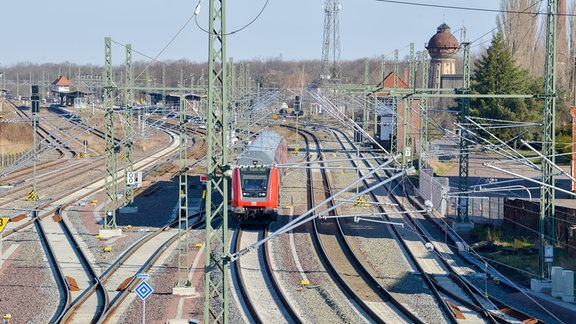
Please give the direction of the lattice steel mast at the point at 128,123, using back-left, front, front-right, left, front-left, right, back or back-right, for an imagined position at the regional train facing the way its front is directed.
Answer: back-right

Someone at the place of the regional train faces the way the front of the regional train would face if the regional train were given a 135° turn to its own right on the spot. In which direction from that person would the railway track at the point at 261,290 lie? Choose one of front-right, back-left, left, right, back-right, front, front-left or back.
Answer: back-left

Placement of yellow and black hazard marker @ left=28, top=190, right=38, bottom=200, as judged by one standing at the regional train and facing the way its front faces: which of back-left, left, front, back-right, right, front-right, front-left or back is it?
back-right

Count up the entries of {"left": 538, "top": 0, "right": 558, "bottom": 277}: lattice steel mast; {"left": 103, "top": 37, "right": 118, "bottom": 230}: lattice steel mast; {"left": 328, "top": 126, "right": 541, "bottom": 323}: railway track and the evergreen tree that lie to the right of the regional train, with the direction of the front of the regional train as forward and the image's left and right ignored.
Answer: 1

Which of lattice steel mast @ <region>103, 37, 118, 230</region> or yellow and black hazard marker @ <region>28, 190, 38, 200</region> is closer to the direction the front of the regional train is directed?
the lattice steel mast

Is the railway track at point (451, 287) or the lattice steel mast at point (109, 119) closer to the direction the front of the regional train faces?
the railway track

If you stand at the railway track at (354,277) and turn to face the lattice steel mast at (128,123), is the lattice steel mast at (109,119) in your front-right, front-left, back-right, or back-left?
front-left

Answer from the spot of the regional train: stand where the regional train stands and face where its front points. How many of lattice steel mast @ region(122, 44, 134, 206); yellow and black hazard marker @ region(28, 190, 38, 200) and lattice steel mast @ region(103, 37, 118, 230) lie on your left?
0

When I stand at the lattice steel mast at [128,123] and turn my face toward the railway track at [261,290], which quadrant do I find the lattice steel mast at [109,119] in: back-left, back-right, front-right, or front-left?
front-right

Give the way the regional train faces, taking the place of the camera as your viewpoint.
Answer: facing the viewer

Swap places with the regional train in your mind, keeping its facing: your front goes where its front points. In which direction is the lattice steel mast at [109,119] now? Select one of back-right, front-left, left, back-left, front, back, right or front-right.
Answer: right

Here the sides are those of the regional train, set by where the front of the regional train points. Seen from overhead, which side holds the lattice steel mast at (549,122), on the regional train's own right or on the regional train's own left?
on the regional train's own left

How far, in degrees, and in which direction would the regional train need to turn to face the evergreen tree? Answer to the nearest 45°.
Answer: approximately 135° to its left

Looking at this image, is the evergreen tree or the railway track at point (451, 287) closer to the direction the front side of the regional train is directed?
the railway track
